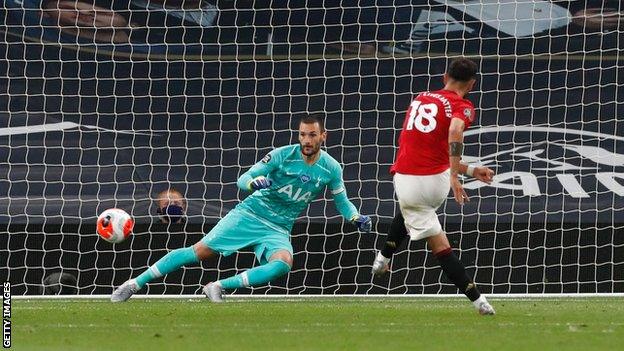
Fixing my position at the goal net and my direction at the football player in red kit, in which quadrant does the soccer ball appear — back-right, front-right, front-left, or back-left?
front-right

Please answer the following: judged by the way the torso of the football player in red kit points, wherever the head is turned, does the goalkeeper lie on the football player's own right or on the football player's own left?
on the football player's own left

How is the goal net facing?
toward the camera

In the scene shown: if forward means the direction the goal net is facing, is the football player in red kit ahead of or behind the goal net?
ahead

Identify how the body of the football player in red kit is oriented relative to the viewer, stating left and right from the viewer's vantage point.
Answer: facing away from the viewer and to the right of the viewer

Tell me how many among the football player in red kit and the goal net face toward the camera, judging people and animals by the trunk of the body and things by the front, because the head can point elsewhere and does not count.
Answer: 1

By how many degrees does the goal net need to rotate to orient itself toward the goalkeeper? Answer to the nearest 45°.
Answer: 0° — it already faces them
